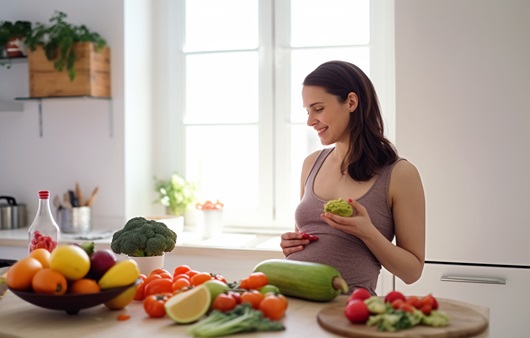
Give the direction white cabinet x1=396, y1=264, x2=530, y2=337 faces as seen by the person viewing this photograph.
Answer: facing the viewer

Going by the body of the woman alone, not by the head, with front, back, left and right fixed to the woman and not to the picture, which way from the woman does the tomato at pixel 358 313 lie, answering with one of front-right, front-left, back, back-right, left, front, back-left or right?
front-left

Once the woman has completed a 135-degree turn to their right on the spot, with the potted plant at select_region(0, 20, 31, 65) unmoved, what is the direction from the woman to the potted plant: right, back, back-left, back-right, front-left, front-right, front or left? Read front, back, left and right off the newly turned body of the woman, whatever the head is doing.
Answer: front-left

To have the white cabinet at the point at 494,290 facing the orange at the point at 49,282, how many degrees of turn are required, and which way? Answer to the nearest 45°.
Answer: approximately 45° to its right

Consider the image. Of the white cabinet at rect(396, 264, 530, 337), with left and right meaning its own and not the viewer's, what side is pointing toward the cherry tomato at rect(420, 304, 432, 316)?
front

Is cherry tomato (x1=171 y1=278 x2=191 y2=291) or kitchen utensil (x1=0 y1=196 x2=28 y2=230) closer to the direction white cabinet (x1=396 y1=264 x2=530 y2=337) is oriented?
the cherry tomato

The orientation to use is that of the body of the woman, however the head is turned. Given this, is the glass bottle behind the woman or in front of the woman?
in front

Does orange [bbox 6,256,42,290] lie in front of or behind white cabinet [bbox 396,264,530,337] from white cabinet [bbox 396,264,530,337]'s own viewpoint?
in front

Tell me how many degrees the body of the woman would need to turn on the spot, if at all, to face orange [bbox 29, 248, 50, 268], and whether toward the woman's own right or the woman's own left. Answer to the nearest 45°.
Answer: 0° — they already face it

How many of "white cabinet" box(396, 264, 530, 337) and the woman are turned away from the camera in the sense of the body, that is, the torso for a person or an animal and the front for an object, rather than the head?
0

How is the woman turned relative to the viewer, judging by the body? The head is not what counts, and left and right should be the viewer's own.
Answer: facing the viewer and to the left of the viewer

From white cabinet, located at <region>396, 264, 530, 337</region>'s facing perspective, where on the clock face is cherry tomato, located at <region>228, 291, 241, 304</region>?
The cherry tomato is roughly at 1 o'clock from the white cabinet.

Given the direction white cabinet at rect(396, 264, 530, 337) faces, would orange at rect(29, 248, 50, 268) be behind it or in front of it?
in front

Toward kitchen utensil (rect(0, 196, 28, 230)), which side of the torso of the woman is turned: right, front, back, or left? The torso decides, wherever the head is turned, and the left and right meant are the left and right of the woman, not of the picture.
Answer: right

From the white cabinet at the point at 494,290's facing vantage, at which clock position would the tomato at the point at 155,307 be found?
The tomato is roughly at 1 o'clock from the white cabinet.

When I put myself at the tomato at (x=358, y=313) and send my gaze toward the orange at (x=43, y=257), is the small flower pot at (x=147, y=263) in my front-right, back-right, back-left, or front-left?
front-right

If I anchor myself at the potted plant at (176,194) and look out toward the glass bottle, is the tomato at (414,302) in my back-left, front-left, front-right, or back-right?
front-left
